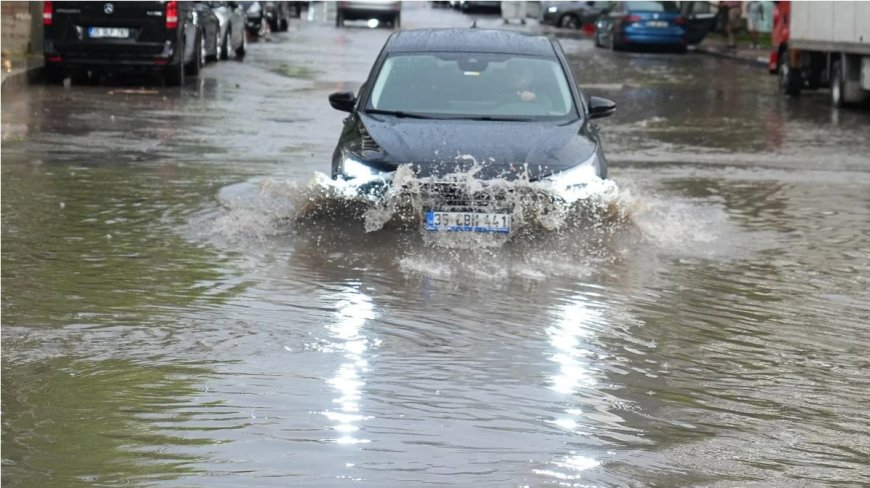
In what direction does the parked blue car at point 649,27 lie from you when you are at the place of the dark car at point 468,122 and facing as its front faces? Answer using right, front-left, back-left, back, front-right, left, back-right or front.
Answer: back

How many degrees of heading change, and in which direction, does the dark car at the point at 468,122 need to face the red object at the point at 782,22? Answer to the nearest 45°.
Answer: approximately 180°

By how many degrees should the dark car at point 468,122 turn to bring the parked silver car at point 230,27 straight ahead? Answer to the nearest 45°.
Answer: approximately 180°

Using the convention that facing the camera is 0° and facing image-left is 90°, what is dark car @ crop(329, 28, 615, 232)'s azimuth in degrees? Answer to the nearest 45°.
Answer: approximately 0°

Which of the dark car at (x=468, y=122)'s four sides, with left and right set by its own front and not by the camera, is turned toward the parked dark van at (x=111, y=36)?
back

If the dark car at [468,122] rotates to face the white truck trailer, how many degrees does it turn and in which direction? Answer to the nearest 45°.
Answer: approximately 180°
